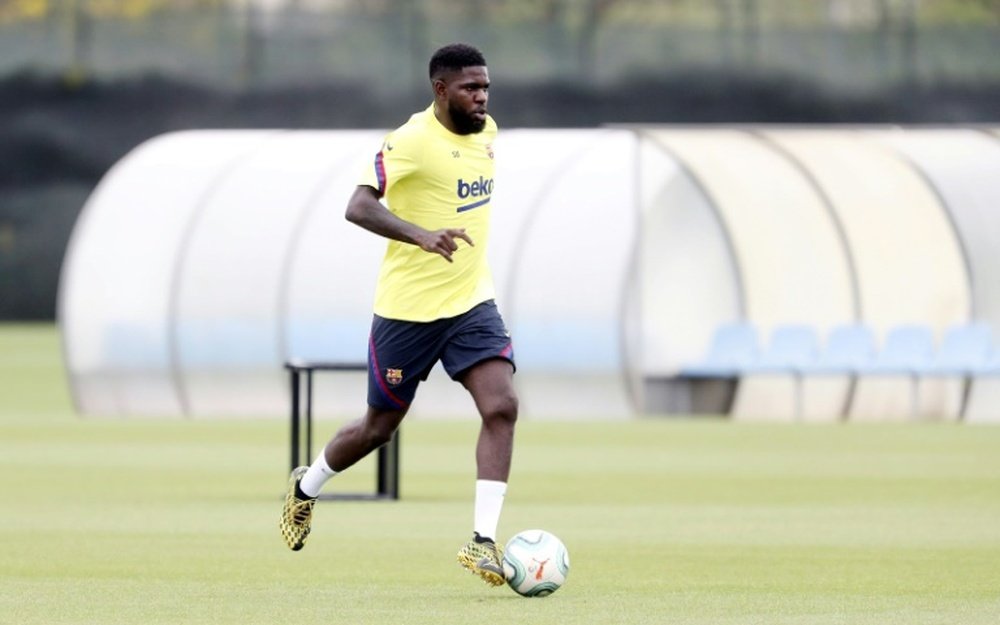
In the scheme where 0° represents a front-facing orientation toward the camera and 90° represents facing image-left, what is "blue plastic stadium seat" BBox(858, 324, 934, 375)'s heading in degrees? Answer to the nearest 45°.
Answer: approximately 45°

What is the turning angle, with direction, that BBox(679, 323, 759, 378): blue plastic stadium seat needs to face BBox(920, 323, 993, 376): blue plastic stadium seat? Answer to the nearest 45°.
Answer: approximately 135° to its left

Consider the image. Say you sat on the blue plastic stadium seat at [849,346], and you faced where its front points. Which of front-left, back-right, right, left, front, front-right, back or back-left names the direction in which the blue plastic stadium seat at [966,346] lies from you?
back-left

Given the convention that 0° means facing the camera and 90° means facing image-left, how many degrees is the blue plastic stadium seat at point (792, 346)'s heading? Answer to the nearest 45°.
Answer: approximately 45°

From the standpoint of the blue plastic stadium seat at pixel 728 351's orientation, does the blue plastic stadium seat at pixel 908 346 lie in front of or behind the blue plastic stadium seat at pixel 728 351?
behind

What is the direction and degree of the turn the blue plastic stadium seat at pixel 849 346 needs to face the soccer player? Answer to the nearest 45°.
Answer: approximately 45° to its left

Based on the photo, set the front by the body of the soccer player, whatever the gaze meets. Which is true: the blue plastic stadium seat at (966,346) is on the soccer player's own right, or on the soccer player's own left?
on the soccer player's own left

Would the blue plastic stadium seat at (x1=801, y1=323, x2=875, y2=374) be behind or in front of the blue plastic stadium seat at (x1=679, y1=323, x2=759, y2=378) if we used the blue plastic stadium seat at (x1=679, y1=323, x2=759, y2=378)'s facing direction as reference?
behind

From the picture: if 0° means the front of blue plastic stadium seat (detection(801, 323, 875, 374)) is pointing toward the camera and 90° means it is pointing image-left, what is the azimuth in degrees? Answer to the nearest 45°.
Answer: approximately 45°

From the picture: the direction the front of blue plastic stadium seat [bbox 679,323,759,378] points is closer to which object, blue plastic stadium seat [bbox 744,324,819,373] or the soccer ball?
the soccer ball
